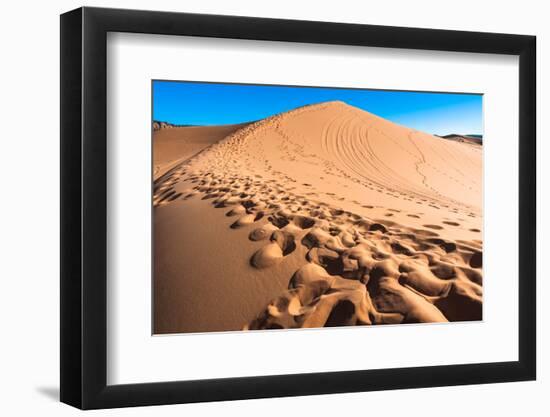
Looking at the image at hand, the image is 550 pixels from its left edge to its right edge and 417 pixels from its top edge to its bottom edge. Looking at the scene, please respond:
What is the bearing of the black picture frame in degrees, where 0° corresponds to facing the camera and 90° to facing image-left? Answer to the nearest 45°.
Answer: approximately 315°
